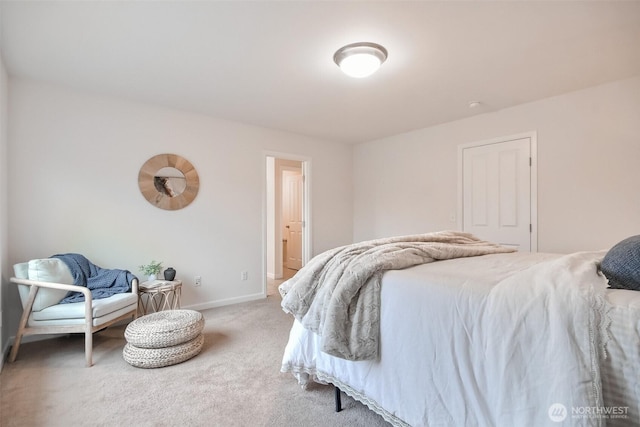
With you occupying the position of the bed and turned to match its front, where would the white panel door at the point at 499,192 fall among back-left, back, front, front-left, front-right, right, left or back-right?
front-right

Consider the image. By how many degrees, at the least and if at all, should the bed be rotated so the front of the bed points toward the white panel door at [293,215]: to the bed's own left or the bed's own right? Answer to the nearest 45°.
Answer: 0° — it already faces it

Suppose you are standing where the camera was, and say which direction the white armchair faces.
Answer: facing the viewer and to the right of the viewer

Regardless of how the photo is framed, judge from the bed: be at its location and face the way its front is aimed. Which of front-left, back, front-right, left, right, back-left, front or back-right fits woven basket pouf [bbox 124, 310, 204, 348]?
front-left

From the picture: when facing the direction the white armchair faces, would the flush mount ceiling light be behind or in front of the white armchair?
in front

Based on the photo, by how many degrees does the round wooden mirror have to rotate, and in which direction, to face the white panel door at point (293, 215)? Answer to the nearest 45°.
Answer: approximately 135° to its left

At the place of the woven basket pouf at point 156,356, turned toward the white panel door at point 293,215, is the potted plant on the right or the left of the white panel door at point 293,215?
left

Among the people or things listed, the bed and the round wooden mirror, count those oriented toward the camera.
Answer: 1
